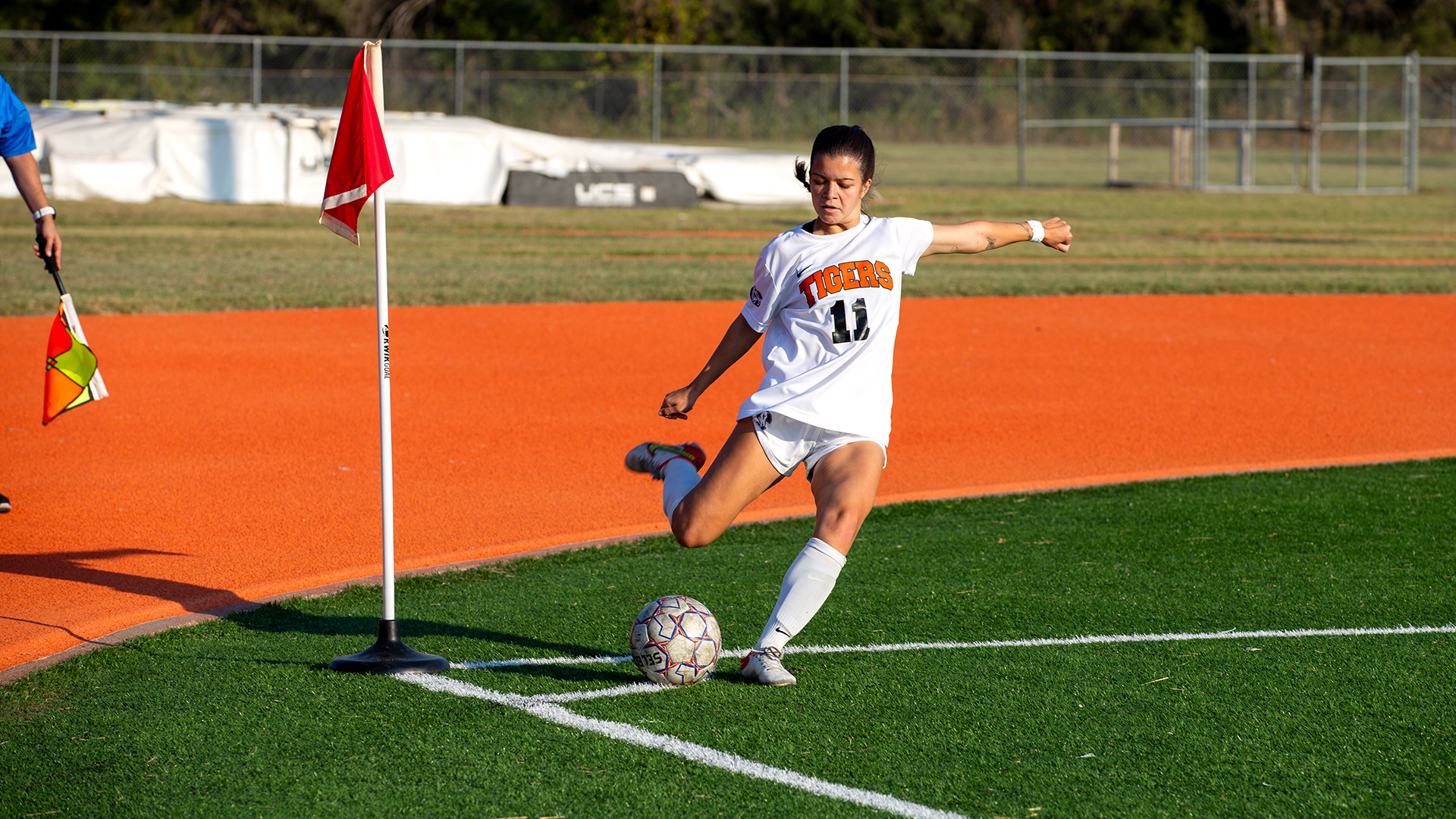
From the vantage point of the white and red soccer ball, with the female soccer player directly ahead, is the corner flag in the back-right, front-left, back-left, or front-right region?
back-left

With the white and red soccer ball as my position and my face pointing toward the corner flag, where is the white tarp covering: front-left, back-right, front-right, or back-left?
front-right

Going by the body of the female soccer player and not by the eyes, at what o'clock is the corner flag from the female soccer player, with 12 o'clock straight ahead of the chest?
The corner flag is roughly at 3 o'clock from the female soccer player.

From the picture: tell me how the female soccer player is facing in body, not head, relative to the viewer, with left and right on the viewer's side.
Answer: facing the viewer

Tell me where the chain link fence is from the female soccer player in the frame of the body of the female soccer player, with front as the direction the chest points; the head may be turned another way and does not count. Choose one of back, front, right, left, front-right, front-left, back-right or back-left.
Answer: back
